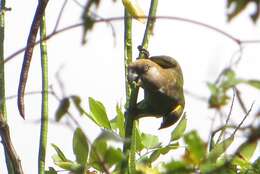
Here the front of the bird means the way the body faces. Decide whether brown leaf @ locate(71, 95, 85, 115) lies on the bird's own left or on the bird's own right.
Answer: on the bird's own left

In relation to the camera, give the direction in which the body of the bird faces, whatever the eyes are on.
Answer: to the viewer's left

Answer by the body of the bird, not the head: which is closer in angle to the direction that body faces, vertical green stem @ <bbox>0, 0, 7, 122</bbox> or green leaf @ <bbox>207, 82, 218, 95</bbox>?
the vertical green stem

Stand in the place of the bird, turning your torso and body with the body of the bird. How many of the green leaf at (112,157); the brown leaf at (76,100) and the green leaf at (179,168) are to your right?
0

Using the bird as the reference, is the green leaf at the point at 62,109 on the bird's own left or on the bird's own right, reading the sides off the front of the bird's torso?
on the bird's own left

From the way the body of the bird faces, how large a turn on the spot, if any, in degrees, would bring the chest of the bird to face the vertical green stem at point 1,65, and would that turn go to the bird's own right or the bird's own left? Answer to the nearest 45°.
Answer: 0° — it already faces it

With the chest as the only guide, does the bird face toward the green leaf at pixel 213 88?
no
